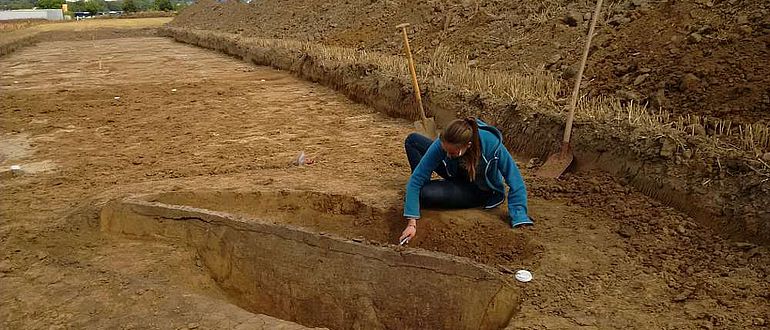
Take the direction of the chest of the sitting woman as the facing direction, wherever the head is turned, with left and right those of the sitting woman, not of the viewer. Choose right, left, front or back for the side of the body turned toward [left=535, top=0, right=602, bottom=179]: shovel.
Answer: back

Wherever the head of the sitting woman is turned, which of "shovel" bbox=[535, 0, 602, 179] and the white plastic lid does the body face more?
the white plastic lid

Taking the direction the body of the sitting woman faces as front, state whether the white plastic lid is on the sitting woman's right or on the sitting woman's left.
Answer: on the sitting woman's left

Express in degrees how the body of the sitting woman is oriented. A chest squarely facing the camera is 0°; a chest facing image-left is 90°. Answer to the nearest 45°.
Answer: approximately 45°
